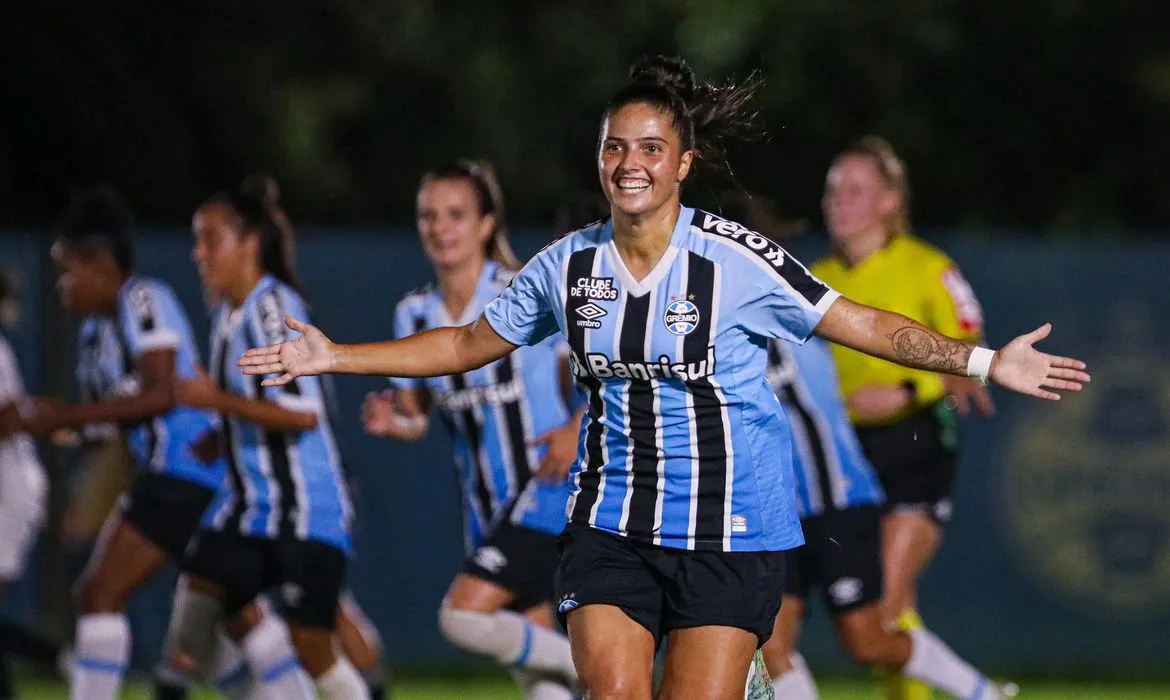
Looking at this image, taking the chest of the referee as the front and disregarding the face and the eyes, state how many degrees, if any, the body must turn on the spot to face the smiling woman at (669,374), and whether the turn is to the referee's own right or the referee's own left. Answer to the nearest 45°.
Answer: approximately 45° to the referee's own left

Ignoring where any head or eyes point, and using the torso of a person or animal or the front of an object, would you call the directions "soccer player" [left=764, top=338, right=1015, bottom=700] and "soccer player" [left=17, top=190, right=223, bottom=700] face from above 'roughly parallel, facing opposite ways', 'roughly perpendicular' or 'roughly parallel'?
roughly parallel

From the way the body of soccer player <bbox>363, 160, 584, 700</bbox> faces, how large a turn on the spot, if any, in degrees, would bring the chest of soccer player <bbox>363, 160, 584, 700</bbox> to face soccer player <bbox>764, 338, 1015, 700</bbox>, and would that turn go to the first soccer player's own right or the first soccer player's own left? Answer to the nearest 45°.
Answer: approximately 135° to the first soccer player's own left

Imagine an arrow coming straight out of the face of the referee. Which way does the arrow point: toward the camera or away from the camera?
toward the camera

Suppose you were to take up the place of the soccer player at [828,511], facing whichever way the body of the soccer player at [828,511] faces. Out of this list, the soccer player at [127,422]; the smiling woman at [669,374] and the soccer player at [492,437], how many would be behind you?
0

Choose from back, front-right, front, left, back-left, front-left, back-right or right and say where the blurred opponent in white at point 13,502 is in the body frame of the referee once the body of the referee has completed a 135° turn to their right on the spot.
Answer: left

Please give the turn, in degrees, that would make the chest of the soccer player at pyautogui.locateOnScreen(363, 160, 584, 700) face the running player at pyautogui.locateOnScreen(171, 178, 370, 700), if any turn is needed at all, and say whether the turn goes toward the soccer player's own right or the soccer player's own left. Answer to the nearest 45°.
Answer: approximately 45° to the soccer player's own right

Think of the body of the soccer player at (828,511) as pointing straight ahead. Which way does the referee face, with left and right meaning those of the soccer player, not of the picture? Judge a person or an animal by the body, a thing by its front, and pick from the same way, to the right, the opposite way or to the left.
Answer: the same way

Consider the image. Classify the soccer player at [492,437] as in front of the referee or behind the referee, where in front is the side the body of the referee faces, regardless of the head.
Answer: in front

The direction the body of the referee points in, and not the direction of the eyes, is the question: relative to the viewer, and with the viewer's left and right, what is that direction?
facing the viewer and to the left of the viewer
